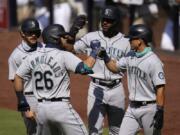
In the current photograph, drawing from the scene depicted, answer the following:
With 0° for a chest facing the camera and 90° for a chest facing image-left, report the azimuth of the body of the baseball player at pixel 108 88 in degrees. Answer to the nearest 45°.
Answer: approximately 0°

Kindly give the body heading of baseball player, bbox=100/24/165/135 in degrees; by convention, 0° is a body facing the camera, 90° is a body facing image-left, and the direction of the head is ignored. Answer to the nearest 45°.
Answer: approximately 45°

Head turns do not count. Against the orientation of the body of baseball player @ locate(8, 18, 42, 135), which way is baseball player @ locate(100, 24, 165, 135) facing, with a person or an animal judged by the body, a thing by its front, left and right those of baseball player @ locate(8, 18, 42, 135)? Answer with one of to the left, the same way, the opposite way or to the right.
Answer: to the right

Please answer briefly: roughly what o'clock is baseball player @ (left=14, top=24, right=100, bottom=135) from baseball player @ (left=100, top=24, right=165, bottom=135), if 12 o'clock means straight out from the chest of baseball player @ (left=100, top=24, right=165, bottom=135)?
baseball player @ (left=14, top=24, right=100, bottom=135) is roughly at 1 o'clock from baseball player @ (left=100, top=24, right=165, bottom=135).

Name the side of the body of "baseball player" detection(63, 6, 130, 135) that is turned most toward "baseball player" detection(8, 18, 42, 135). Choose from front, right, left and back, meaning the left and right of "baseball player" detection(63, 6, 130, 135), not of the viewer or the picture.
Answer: right

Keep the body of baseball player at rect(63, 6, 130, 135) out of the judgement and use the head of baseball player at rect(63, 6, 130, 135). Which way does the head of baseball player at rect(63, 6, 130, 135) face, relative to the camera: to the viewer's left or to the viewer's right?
to the viewer's left
